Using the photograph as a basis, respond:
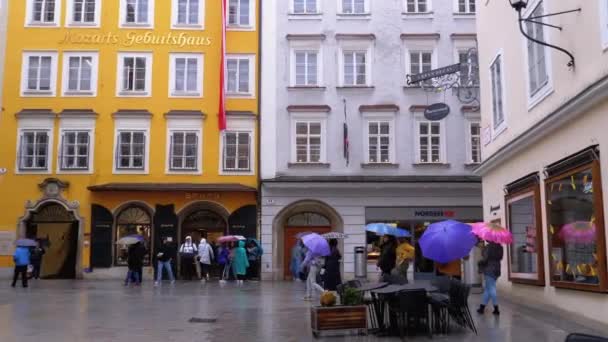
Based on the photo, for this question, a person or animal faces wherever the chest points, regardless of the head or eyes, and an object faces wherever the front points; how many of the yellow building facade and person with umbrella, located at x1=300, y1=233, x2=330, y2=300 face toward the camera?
1

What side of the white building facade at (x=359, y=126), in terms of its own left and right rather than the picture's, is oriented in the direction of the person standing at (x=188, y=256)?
right

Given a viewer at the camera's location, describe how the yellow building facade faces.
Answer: facing the viewer

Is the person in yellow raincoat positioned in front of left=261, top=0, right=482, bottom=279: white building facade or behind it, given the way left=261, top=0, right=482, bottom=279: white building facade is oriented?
in front

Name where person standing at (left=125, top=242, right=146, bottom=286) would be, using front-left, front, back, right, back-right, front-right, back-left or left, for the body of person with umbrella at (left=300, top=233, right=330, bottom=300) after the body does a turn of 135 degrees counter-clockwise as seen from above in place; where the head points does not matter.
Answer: back

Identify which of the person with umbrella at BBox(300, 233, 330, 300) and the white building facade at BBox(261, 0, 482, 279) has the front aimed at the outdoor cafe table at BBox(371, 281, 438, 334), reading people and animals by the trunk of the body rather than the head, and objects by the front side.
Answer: the white building facade

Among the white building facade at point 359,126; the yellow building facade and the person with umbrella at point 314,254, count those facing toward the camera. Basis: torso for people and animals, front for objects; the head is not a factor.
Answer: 2

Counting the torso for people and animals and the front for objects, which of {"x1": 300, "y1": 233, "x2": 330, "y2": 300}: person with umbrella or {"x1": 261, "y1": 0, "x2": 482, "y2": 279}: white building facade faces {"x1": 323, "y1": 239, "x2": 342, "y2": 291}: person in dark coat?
the white building facade

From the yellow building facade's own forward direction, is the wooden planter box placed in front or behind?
in front

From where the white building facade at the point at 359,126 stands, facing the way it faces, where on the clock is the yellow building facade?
The yellow building facade is roughly at 3 o'clock from the white building facade.
